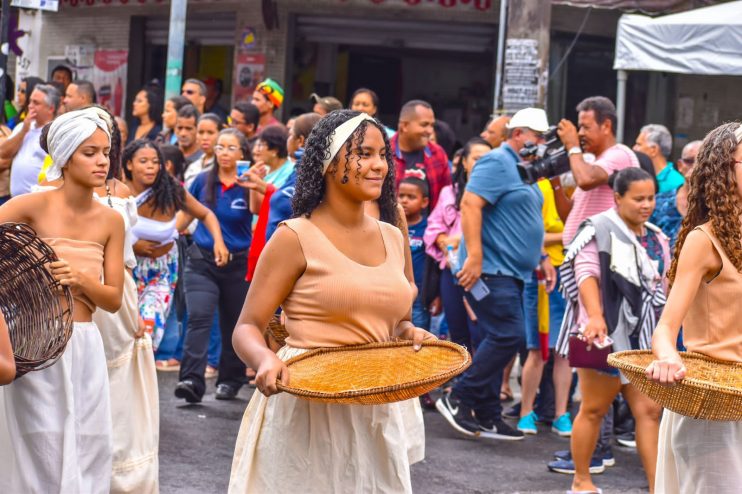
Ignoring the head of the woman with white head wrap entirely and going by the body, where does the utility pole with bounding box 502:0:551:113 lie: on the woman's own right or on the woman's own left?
on the woman's own left

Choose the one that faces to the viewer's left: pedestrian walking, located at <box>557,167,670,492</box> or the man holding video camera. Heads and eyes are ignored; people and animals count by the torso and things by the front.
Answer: the man holding video camera

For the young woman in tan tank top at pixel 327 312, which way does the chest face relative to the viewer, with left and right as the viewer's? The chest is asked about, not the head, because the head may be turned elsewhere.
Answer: facing the viewer and to the right of the viewer

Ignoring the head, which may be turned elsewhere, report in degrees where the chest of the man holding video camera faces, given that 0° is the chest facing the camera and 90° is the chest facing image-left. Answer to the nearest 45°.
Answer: approximately 90°

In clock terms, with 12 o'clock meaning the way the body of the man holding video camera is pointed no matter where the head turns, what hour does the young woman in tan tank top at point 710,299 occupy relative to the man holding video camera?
The young woman in tan tank top is roughly at 9 o'clock from the man holding video camera.

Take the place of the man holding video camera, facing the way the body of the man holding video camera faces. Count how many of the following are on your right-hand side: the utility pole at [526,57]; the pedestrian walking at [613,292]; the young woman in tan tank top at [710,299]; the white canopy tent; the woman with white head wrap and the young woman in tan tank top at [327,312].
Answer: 2

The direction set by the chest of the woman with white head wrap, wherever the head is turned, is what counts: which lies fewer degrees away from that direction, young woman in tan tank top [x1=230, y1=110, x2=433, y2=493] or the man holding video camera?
the young woman in tan tank top

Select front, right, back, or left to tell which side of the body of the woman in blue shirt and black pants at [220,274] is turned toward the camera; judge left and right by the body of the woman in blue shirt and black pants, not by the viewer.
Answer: front

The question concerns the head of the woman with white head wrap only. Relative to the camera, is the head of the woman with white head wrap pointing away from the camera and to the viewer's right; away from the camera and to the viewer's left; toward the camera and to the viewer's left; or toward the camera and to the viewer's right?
toward the camera and to the viewer's right
